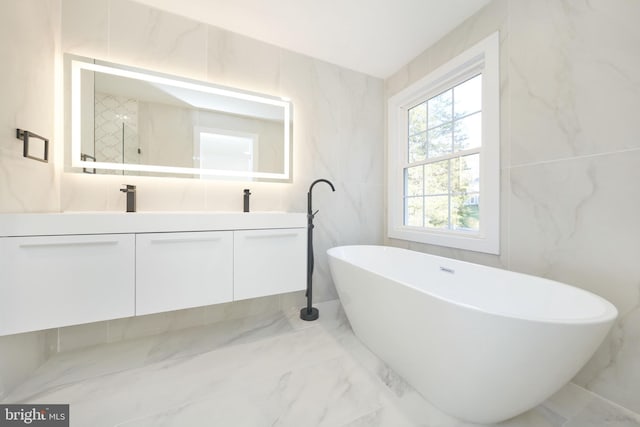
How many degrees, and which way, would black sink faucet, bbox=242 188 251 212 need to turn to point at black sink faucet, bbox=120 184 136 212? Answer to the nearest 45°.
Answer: approximately 90° to its right

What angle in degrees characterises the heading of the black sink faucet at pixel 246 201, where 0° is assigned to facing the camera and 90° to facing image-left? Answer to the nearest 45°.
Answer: approximately 0°

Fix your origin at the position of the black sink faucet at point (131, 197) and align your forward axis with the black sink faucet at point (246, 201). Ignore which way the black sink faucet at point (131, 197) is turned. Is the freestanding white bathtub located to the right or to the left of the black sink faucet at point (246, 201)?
right

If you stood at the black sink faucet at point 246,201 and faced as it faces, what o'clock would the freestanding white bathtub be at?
The freestanding white bathtub is roughly at 11 o'clock from the black sink faucet.

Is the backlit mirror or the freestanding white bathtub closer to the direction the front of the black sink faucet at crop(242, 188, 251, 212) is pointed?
the freestanding white bathtub

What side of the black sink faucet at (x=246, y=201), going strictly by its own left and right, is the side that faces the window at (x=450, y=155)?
left
